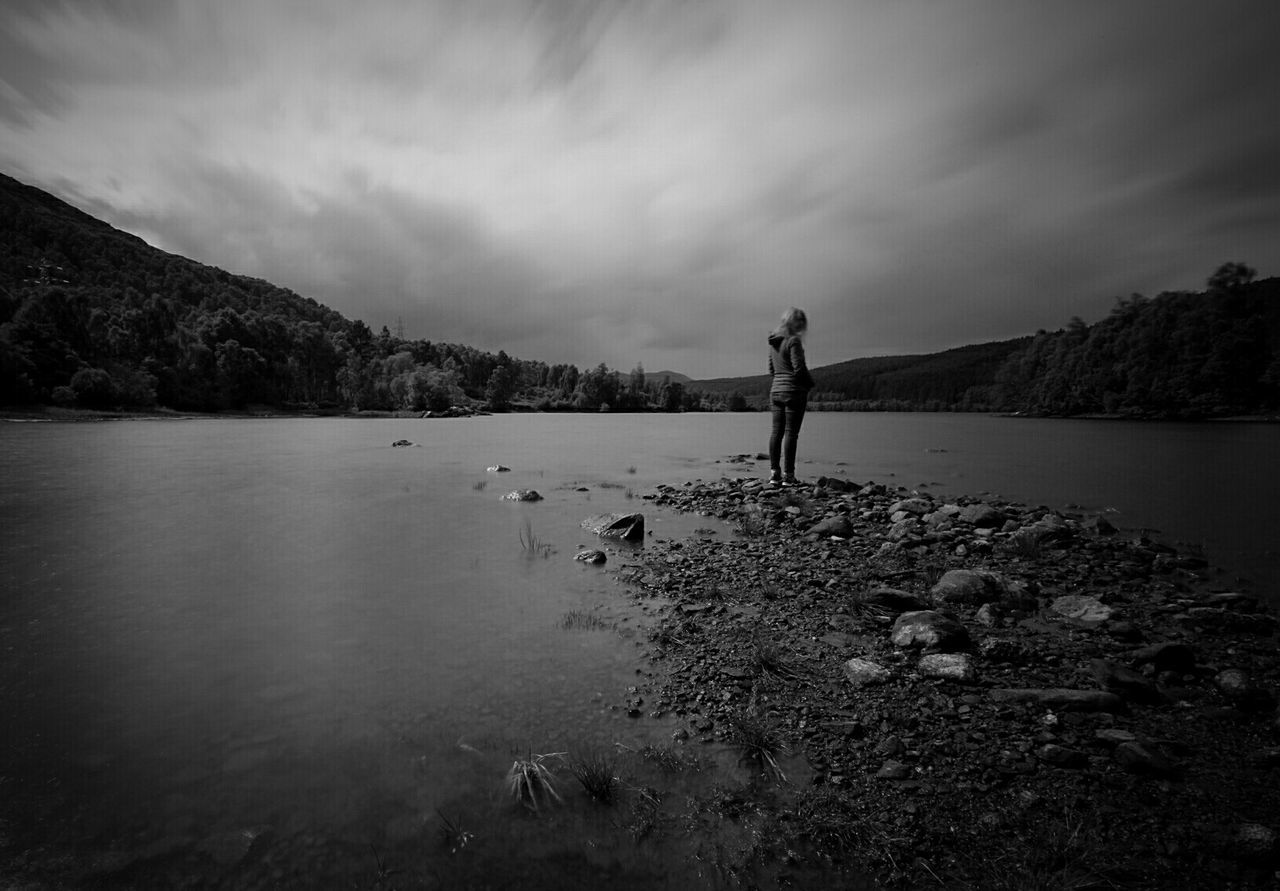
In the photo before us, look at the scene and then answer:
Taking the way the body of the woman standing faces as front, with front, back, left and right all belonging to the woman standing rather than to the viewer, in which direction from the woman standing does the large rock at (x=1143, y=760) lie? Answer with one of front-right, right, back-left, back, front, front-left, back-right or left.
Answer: back-right

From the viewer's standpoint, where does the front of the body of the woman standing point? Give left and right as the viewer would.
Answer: facing away from the viewer and to the right of the viewer

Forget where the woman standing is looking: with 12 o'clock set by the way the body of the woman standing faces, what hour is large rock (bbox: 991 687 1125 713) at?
The large rock is roughly at 4 o'clock from the woman standing.

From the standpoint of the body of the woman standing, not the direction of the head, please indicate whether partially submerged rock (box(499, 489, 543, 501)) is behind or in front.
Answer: behind

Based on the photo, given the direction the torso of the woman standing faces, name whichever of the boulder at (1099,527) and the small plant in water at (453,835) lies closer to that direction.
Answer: the boulder

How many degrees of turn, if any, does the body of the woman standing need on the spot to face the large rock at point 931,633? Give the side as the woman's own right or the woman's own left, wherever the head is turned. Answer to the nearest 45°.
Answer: approximately 135° to the woman's own right

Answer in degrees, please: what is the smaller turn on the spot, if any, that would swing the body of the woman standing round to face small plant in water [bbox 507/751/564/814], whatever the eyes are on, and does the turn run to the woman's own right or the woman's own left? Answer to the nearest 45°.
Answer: approximately 135° to the woman's own right

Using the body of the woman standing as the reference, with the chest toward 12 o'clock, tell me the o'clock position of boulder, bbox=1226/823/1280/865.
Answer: The boulder is roughly at 4 o'clock from the woman standing.

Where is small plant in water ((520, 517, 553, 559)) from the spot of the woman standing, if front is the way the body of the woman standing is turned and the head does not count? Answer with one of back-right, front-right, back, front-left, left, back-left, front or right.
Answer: back

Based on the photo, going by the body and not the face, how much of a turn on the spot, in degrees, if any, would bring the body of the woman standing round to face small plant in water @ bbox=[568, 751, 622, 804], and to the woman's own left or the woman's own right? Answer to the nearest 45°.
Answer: approximately 135° to the woman's own right

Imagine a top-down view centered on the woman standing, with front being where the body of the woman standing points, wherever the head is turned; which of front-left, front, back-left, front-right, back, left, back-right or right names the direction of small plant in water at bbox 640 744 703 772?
back-right

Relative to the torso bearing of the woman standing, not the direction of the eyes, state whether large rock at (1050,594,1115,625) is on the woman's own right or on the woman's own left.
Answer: on the woman's own right
